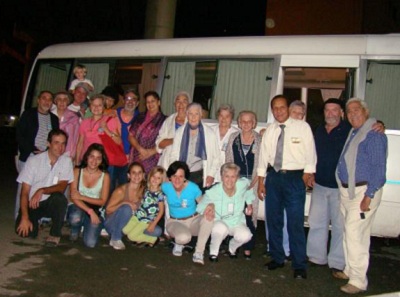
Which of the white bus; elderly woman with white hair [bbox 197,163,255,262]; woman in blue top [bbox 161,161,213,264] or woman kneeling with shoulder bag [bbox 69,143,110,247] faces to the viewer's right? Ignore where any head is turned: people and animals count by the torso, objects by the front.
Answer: the white bus

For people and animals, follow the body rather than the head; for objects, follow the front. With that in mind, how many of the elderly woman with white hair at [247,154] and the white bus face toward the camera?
1

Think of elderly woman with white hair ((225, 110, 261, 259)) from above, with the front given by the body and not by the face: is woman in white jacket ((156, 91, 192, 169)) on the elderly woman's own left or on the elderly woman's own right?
on the elderly woman's own right

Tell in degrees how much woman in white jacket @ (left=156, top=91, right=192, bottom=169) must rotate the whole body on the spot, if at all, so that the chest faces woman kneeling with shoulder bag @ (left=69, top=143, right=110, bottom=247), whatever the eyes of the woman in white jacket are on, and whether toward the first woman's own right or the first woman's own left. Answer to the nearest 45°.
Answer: approximately 90° to the first woman's own right

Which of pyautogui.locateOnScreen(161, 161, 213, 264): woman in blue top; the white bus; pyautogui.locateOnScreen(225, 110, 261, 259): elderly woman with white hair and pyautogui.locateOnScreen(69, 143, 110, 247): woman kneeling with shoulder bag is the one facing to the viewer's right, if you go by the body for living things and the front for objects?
the white bus

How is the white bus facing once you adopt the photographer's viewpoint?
facing to the right of the viewer

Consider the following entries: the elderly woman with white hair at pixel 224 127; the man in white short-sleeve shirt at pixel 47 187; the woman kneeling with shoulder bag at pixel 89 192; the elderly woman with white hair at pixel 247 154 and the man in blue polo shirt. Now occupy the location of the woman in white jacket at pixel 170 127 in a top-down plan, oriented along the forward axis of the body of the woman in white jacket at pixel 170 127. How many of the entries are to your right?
2

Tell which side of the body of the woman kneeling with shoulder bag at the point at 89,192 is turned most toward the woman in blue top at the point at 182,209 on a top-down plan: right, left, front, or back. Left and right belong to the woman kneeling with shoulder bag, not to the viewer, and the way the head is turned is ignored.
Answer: left
